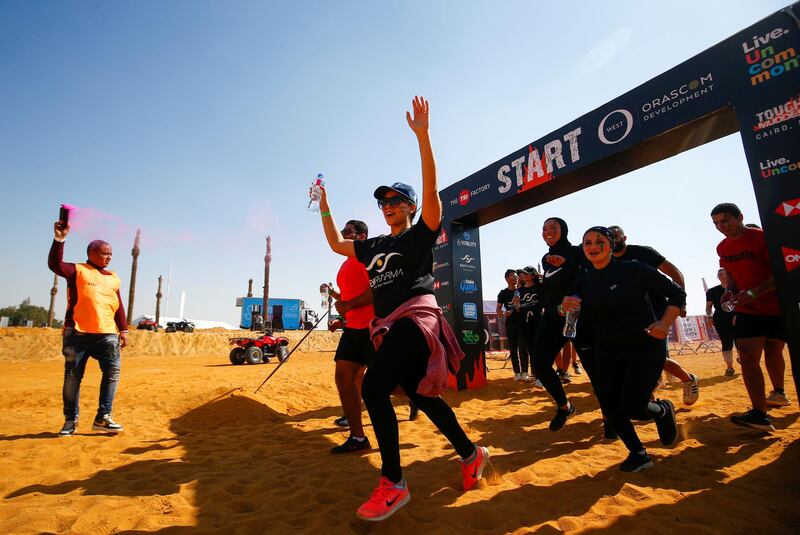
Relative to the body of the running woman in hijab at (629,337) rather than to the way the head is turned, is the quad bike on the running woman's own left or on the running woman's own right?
on the running woman's own right

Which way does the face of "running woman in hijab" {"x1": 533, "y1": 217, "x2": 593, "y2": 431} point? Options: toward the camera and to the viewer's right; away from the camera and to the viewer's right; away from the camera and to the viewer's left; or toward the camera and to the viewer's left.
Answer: toward the camera and to the viewer's left

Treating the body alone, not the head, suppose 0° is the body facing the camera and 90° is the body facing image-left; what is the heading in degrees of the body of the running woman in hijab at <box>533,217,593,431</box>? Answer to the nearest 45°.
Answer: approximately 45°

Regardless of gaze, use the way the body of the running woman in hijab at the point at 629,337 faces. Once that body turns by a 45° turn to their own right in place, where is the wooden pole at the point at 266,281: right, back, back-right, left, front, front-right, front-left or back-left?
front-right

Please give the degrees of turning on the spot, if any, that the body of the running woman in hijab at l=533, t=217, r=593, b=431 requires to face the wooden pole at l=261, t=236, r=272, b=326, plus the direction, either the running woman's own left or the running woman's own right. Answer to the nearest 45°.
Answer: approximately 90° to the running woman's own right

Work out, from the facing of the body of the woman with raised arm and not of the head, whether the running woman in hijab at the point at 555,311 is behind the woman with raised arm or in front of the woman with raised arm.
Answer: behind

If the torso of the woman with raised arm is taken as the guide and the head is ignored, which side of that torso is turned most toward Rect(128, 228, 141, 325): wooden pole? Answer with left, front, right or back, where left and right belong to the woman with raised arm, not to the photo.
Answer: right

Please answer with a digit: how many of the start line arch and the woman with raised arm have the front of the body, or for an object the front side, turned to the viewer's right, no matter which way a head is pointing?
0

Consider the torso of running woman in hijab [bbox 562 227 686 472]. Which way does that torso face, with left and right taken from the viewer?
facing the viewer and to the left of the viewer

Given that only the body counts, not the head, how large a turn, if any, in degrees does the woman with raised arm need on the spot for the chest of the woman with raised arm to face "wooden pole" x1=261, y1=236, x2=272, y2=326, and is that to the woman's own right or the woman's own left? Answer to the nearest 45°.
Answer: approximately 135° to the woman's own right
